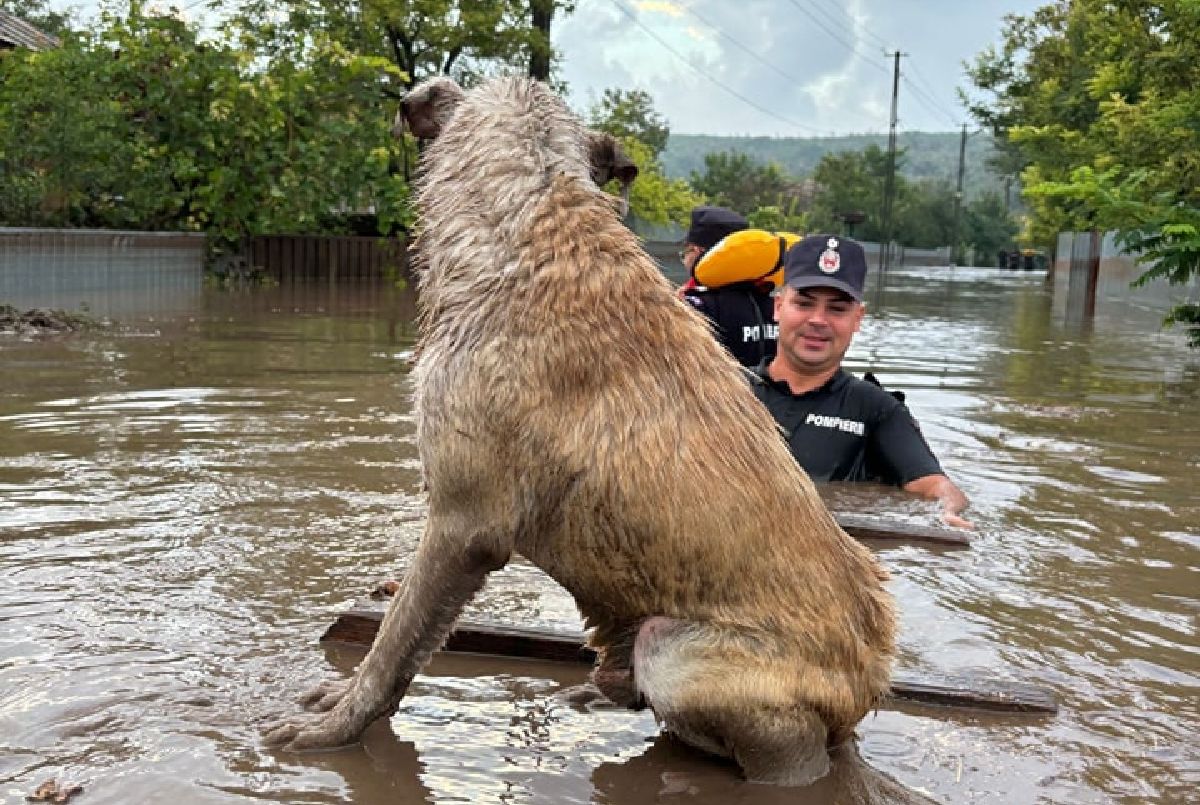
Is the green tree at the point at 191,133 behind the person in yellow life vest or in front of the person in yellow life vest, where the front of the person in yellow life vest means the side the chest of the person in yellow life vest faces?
in front

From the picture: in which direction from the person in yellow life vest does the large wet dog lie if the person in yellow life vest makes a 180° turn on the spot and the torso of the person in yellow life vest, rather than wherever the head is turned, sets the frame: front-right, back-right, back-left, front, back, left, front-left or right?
front-right

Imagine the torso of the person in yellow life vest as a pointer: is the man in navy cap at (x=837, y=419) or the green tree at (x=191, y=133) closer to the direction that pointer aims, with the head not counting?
the green tree

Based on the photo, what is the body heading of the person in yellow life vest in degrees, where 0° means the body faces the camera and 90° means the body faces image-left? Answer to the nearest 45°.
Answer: approximately 135°

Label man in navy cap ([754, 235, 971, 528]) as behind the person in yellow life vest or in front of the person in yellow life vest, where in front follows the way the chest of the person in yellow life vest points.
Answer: behind

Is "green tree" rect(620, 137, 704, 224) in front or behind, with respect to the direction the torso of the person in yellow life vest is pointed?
in front
